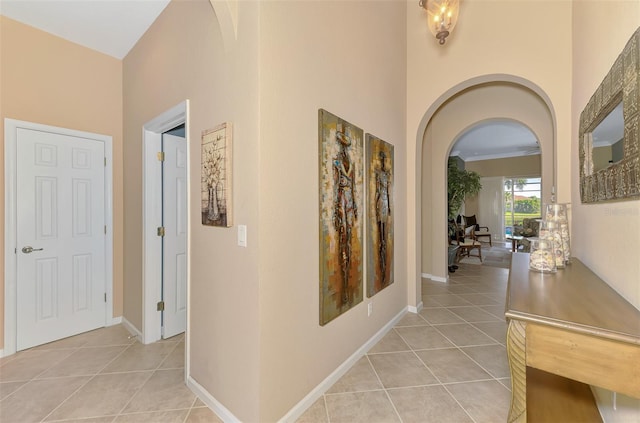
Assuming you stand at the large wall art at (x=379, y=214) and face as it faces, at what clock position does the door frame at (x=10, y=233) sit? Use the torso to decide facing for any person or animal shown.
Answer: The door frame is roughly at 4 o'clock from the large wall art.

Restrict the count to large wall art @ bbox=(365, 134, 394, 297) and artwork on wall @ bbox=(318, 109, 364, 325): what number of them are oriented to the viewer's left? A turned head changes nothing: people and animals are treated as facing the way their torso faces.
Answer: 0

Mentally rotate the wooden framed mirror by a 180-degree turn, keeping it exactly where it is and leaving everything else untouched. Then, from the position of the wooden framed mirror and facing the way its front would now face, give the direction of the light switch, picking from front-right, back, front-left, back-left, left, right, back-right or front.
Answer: back-right

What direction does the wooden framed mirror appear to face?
to the viewer's left

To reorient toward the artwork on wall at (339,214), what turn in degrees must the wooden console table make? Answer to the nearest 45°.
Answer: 0° — it already faces it

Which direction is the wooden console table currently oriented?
to the viewer's left

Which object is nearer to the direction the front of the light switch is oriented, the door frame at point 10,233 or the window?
the door frame

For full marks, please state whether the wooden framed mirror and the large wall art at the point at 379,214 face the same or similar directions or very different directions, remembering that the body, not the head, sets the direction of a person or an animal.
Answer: very different directions

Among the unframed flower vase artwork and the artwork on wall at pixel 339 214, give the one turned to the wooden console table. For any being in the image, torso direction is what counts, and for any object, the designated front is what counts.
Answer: the artwork on wall

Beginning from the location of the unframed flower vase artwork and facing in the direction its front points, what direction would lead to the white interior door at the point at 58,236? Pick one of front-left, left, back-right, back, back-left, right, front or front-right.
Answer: right

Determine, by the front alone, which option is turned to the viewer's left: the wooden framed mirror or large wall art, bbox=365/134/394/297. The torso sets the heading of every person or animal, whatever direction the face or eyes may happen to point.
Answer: the wooden framed mirror

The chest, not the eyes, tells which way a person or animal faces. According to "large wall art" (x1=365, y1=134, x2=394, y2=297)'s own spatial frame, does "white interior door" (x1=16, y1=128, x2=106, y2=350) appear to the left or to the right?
on its right

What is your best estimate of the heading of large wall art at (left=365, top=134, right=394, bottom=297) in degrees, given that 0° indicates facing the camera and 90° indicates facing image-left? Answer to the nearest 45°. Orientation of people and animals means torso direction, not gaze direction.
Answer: approximately 315°

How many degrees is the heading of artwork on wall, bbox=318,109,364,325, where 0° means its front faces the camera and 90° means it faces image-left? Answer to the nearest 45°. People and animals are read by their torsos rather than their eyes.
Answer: approximately 315°
